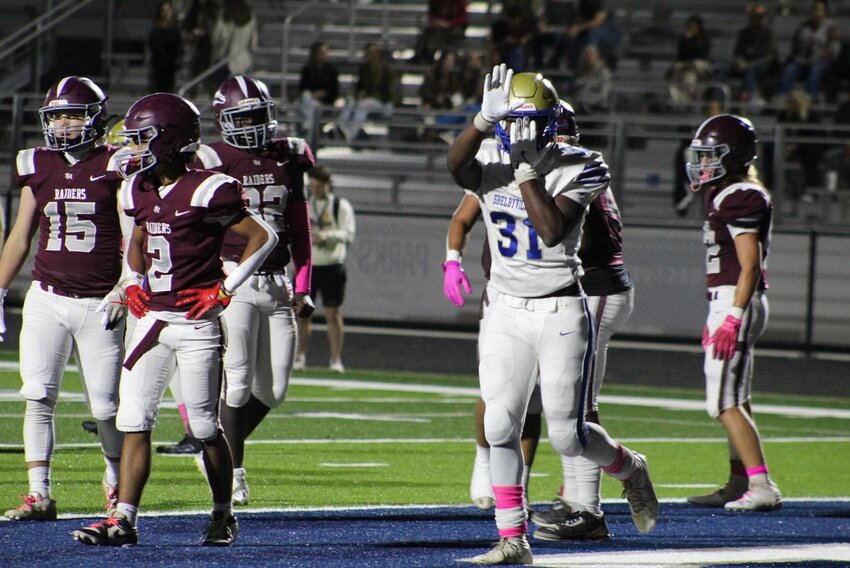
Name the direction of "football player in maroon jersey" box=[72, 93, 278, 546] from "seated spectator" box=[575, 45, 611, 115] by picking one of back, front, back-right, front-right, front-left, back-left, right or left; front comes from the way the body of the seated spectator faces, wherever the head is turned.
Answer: front

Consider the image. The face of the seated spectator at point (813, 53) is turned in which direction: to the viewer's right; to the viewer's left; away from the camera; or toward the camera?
toward the camera

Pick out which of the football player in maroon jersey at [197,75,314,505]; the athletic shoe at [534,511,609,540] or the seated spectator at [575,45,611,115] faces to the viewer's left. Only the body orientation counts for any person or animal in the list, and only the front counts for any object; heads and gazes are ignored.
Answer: the athletic shoe

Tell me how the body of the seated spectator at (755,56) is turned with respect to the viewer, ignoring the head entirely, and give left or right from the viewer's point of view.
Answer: facing the viewer

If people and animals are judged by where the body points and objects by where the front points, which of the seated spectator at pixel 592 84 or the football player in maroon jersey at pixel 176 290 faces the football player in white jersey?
the seated spectator

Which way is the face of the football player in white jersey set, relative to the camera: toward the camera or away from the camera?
toward the camera

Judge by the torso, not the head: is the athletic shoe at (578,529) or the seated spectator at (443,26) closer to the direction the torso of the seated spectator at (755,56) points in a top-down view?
the athletic shoe

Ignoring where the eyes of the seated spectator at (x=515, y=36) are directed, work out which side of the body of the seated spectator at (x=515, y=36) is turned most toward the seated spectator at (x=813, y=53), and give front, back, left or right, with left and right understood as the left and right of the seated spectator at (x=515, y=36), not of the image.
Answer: left

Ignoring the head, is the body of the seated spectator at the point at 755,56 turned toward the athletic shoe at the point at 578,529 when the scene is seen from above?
yes

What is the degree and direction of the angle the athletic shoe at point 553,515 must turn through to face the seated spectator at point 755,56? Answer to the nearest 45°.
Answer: approximately 90° to its right

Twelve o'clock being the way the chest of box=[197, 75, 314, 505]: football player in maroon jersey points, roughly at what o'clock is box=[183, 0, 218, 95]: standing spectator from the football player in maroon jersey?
The standing spectator is roughly at 6 o'clock from the football player in maroon jersey.

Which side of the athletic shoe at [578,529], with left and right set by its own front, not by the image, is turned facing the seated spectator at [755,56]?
right

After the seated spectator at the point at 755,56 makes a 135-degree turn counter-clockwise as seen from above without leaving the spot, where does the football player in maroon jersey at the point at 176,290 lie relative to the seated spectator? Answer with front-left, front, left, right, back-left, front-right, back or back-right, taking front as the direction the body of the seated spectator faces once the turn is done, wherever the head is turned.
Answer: back-right

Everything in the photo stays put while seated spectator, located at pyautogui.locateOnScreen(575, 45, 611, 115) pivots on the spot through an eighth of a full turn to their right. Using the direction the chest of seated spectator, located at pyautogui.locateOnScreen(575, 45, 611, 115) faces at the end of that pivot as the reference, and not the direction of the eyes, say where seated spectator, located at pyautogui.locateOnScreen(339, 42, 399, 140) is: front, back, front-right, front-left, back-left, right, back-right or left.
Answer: front-right

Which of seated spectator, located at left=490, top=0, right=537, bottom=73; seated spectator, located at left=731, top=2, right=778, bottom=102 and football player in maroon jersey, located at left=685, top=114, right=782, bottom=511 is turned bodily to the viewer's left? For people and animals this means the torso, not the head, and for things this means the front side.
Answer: the football player in maroon jersey

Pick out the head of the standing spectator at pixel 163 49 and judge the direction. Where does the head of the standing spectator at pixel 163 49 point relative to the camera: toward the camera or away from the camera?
toward the camera
